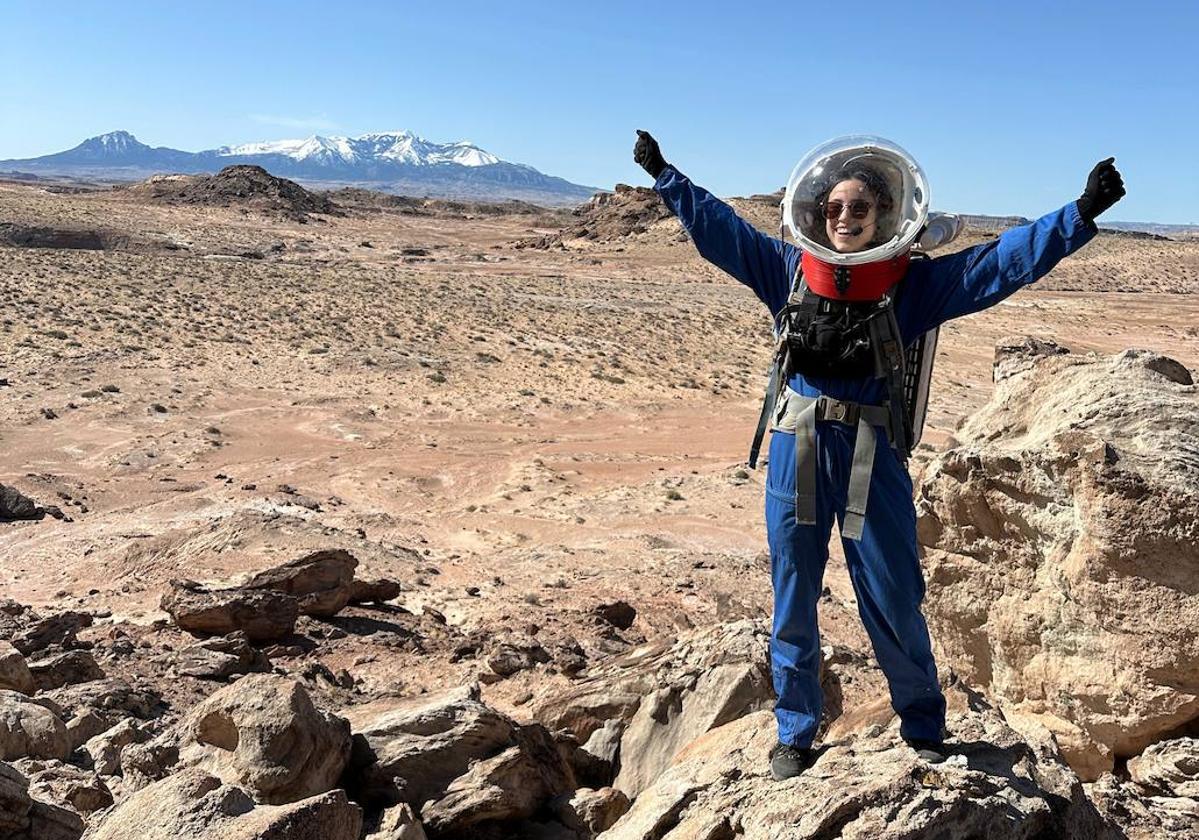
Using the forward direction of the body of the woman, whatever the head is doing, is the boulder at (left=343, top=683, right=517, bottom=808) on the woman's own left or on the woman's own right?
on the woman's own right

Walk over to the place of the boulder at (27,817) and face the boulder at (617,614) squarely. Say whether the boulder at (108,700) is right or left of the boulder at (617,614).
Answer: left

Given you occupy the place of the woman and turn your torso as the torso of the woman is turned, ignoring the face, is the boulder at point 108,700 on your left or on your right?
on your right

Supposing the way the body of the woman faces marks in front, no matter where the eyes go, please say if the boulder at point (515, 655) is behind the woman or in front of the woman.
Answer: behind

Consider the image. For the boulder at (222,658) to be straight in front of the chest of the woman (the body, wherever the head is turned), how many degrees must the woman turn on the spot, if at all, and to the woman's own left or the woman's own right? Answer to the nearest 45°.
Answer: approximately 135° to the woman's own right

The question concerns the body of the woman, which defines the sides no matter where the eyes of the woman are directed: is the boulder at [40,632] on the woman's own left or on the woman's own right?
on the woman's own right

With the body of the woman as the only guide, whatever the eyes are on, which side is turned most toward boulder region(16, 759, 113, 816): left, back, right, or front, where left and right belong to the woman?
right

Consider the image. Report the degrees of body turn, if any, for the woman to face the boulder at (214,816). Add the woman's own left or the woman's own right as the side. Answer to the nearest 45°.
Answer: approximately 45° to the woman's own right

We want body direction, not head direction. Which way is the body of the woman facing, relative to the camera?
toward the camera

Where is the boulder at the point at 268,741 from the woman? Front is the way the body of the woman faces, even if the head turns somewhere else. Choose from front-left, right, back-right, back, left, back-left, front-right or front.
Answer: right
